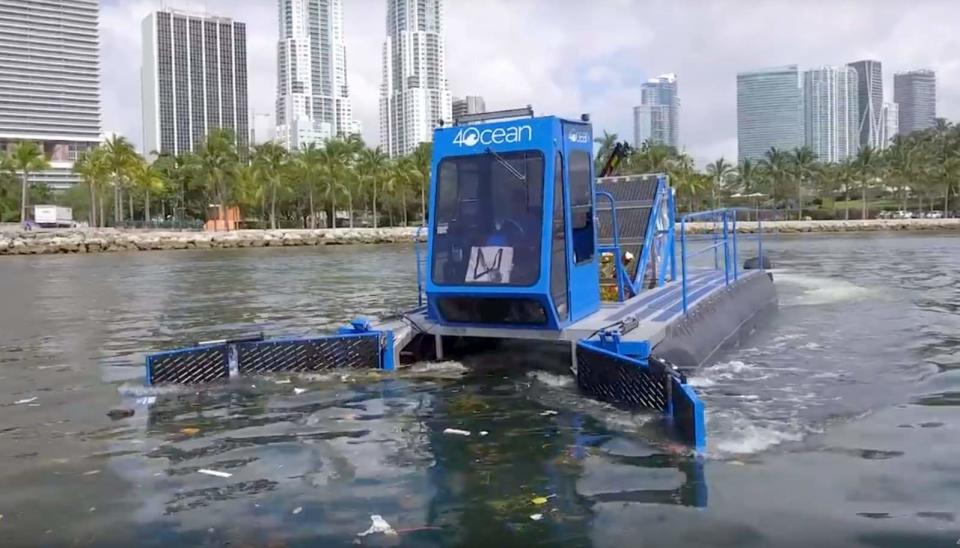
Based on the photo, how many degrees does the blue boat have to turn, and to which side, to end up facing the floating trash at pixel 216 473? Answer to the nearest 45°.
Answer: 0° — it already faces it

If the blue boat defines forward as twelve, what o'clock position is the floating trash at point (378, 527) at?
The floating trash is roughly at 11 o'clock from the blue boat.

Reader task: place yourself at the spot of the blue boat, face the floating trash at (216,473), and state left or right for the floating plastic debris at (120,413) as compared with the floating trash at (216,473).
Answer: right

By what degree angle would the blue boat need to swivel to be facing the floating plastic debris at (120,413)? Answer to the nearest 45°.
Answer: approximately 45° to its right

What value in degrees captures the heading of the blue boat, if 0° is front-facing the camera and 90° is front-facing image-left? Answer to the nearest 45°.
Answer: approximately 45°
